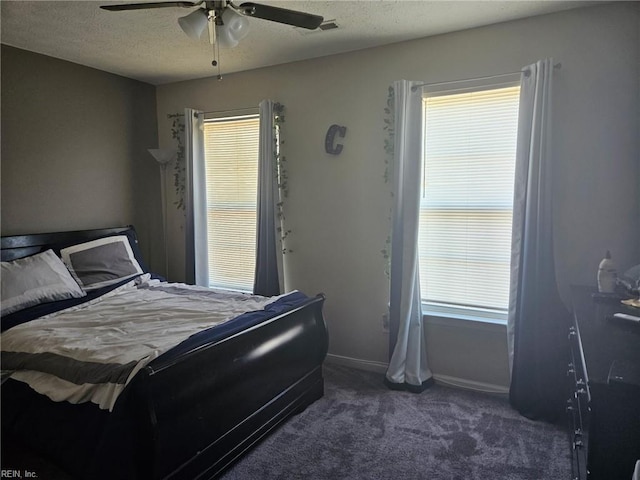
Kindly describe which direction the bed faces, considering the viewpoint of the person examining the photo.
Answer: facing the viewer and to the right of the viewer

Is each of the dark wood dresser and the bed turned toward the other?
yes

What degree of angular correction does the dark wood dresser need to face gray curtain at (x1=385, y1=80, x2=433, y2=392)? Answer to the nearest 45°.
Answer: approximately 45° to its right

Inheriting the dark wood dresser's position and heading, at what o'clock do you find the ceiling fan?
The ceiling fan is roughly at 12 o'clock from the dark wood dresser.

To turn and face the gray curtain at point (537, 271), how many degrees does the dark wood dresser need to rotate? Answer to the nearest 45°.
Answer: approximately 90° to its right

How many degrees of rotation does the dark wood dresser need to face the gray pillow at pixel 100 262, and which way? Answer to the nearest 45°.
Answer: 0° — it already faces it

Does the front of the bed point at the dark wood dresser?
yes

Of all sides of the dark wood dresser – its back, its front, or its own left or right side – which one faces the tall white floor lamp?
front

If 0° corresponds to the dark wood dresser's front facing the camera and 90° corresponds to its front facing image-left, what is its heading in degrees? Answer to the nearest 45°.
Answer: approximately 90°

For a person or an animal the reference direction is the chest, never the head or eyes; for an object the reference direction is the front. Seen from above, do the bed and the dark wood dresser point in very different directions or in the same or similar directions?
very different directions

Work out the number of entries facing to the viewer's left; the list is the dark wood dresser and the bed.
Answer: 1

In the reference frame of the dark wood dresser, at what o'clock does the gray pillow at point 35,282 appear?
The gray pillow is roughly at 12 o'clock from the dark wood dresser.

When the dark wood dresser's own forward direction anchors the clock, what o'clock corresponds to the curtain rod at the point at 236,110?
The curtain rod is roughly at 1 o'clock from the dark wood dresser.
